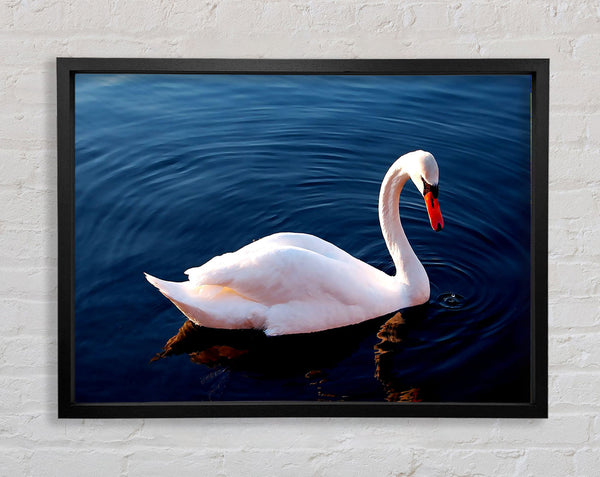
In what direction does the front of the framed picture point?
toward the camera
